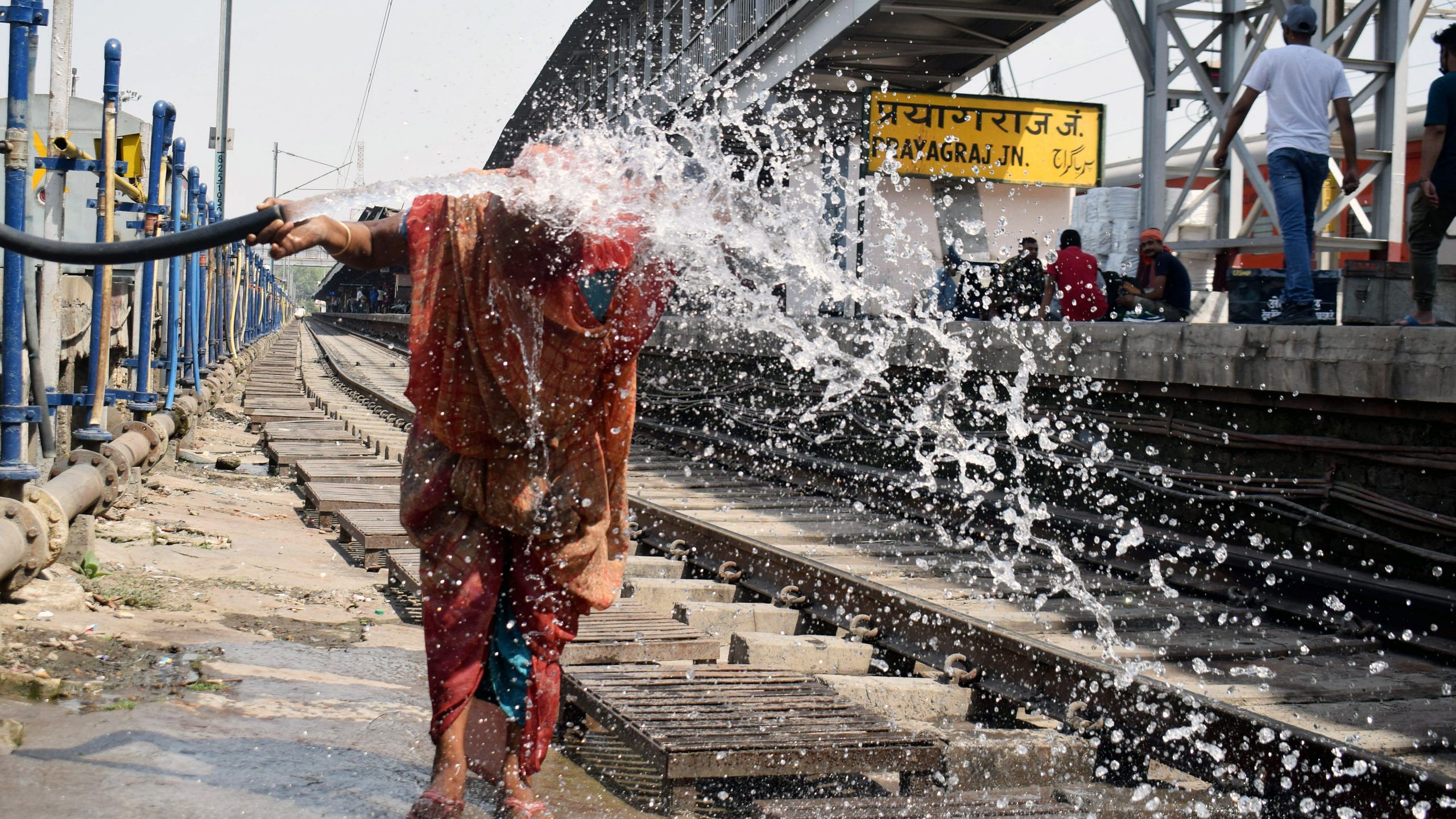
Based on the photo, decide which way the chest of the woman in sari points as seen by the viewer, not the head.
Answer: toward the camera

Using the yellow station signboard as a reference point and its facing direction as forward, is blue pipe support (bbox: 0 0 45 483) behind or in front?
in front

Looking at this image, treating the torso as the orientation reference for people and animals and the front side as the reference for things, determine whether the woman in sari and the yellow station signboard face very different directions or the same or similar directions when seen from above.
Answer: same or similar directions

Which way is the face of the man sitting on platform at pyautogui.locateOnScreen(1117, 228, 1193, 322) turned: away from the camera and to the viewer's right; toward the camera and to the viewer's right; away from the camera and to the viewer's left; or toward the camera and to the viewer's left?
toward the camera and to the viewer's left

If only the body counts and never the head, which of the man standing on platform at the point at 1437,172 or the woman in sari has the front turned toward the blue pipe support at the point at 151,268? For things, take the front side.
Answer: the man standing on platform

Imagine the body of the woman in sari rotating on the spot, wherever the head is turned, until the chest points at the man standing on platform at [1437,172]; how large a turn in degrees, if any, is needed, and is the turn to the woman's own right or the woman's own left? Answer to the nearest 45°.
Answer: approximately 135° to the woman's own left

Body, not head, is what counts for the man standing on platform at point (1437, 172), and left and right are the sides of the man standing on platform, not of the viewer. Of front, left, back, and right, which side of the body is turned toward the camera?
left

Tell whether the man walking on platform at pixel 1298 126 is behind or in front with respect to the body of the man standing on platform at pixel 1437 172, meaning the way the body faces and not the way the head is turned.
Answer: in front

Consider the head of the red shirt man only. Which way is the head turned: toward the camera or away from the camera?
away from the camera

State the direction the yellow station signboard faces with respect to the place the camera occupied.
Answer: facing the viewer
